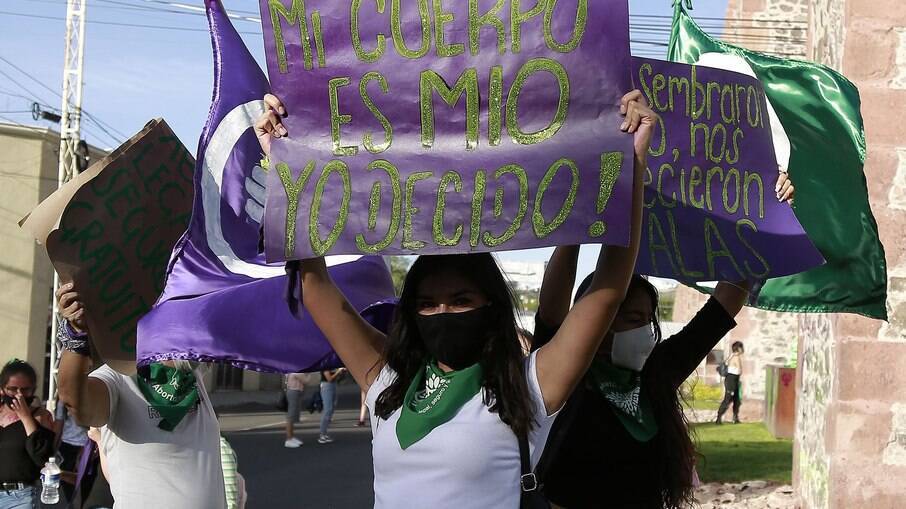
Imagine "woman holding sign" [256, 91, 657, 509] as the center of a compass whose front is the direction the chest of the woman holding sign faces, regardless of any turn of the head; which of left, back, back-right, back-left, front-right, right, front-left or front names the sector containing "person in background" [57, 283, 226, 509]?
back-right

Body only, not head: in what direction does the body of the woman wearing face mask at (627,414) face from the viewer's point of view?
toward the camera

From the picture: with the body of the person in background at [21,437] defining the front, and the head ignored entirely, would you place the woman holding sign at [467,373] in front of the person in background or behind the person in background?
in front

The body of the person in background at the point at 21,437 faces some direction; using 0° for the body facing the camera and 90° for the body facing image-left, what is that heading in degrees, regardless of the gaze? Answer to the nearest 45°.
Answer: approximately 0°

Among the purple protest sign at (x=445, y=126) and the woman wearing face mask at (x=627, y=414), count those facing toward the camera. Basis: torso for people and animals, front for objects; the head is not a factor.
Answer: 2

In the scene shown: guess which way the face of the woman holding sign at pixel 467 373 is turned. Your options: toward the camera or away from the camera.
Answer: toward the camera

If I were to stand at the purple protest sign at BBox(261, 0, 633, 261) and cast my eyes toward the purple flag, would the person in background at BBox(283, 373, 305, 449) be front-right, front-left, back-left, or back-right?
front-right

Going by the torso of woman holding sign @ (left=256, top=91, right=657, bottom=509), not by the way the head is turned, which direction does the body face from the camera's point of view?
toward the camera

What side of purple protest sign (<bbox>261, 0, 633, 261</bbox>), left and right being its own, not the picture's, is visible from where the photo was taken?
front
